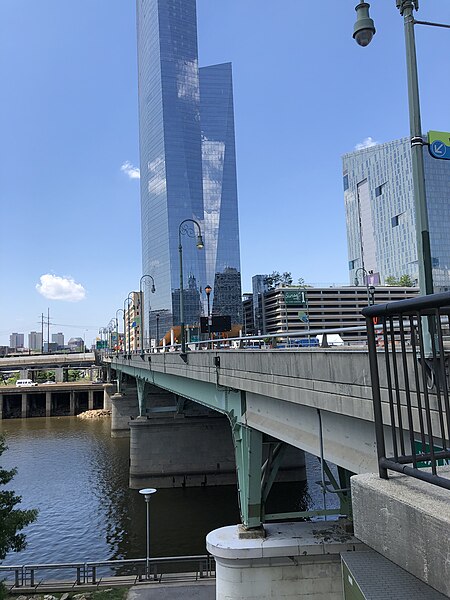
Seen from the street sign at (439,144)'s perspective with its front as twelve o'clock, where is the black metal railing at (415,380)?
The black metal railing is roughly at 12 o'clock from the street sign.

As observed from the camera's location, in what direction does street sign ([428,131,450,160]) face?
facing the viewer

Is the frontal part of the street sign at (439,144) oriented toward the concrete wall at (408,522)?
yes

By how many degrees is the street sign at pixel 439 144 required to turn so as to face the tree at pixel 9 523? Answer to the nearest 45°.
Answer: approximately 90° to its right
